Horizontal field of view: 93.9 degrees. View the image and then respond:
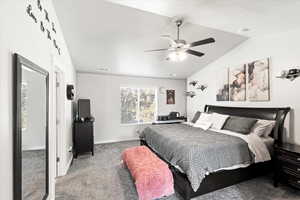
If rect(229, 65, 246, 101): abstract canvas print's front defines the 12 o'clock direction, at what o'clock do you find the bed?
The bed is roughly at 11 o'clock from the abstract canvas print.

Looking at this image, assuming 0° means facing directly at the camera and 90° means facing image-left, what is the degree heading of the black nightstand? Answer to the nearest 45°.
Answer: approximately 45°

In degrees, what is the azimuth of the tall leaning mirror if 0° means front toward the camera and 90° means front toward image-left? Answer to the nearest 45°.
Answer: approximately 315°

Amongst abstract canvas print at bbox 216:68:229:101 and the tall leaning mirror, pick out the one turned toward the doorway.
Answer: the abstract canvas print

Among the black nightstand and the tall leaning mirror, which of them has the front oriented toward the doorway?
the black nightstand

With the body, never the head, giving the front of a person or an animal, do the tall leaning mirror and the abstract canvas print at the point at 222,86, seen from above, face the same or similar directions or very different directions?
very different directions
